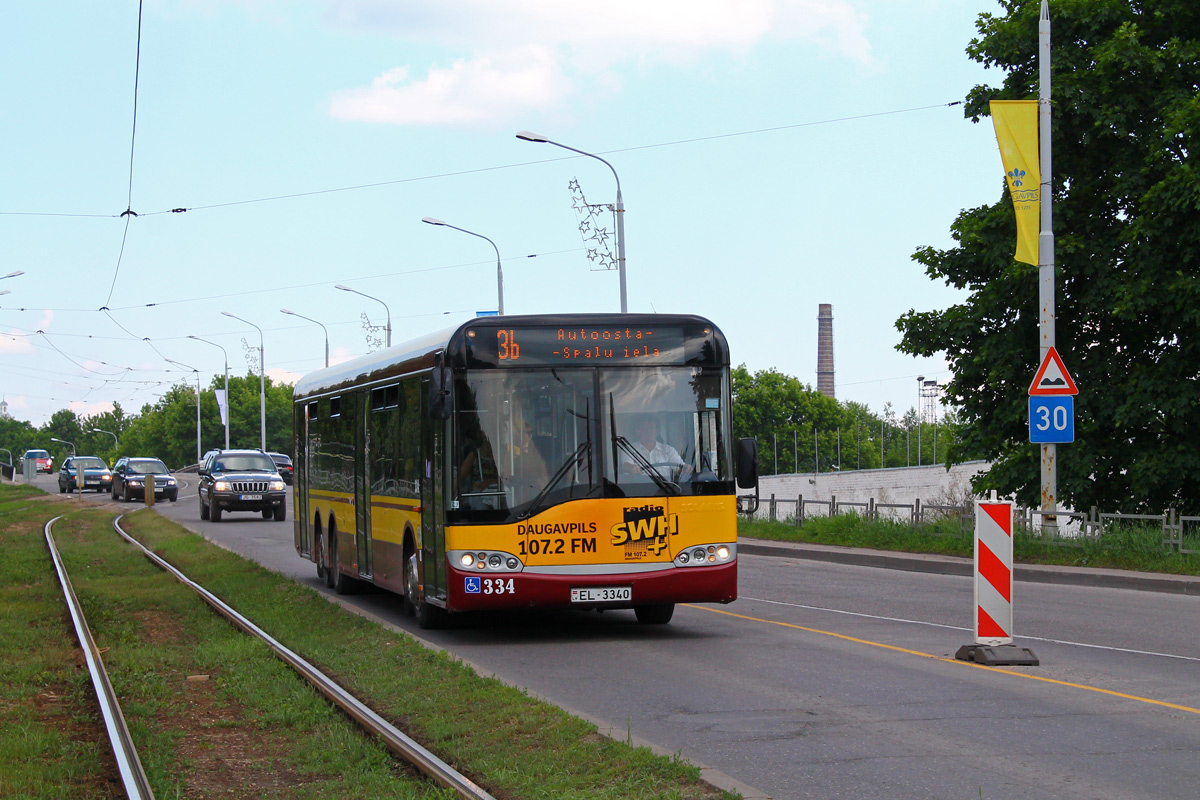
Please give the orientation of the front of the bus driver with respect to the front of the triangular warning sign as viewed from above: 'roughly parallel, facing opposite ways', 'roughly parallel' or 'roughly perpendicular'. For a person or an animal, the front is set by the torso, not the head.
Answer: roughly parallel

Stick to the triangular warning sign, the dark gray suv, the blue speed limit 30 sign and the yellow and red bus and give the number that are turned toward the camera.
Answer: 4

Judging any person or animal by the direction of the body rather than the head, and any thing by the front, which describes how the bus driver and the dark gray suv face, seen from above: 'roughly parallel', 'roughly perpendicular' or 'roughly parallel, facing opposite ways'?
roughly parallel

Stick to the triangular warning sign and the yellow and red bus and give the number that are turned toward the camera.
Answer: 2

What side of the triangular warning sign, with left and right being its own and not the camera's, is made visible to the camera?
front

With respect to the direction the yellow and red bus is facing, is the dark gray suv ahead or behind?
behind

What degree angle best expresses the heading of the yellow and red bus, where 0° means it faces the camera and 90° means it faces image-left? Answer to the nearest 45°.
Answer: approximately 0°

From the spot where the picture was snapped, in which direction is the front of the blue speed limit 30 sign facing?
facing the viewer

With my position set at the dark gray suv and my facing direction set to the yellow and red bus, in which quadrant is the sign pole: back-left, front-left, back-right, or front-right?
front-left

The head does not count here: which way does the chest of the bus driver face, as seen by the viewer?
toward the camera

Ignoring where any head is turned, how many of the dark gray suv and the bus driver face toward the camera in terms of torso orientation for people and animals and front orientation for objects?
2
